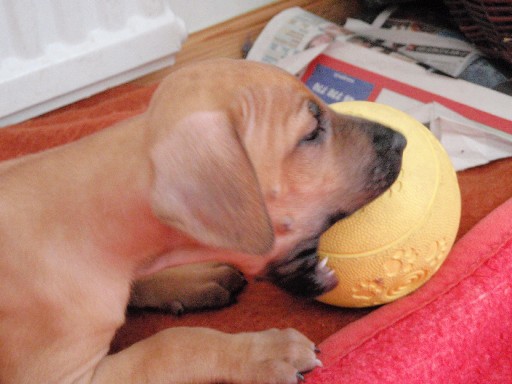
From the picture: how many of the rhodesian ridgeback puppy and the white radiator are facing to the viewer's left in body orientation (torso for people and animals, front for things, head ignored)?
0

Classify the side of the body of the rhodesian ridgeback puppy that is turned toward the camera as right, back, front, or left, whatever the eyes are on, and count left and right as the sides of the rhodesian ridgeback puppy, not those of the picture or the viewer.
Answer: right

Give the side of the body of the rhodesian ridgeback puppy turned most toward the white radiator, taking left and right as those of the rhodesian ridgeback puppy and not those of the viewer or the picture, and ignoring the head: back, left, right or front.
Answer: left

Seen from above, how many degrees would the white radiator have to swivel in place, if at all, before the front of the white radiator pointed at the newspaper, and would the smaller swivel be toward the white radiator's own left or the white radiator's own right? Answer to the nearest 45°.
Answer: approximately 45° to the white radiator's own left

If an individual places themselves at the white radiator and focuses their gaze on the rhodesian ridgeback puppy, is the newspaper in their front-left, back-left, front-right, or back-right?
front-left

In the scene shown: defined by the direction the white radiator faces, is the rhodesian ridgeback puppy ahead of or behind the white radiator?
ahead

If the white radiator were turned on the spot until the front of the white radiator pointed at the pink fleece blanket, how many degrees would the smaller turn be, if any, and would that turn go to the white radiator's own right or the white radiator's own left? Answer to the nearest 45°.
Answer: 0° — it already faces it

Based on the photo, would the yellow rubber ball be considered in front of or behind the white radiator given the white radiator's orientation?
in front

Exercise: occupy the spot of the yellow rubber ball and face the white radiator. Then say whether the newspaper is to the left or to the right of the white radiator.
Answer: right

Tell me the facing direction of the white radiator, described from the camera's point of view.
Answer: facing the viewer and to the right of the viewer

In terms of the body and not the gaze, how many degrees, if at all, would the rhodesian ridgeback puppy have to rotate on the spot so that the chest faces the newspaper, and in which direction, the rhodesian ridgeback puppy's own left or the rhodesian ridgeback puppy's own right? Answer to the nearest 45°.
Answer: approximately 45° to the rhodesian ridgeback puppy's own left

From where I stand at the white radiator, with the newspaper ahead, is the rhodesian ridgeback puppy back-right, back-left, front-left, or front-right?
front-right
